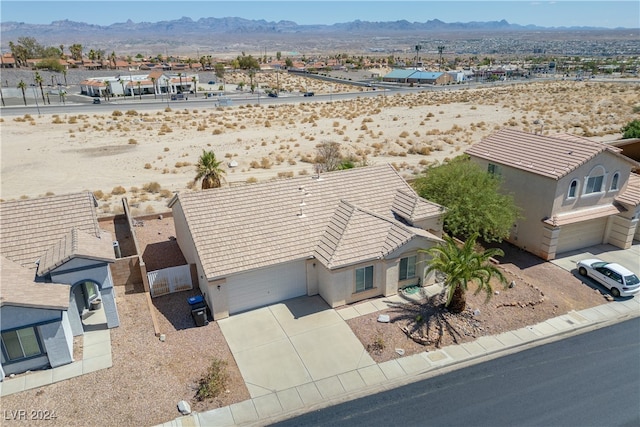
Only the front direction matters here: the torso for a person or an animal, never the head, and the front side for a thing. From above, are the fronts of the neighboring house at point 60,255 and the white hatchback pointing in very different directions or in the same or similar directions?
very different directions

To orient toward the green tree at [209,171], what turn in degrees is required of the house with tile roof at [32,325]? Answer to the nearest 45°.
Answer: approximately 135° to its left

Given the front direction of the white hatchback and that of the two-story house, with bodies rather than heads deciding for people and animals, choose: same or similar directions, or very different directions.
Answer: very different directions

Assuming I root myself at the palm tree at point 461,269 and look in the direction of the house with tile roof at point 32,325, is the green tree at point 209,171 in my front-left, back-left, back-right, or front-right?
front-right

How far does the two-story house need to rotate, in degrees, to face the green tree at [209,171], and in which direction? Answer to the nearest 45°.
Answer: approximately 135° to its right

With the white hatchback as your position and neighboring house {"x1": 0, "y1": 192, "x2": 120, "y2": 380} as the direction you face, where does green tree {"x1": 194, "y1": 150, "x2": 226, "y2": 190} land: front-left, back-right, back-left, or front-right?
front-right

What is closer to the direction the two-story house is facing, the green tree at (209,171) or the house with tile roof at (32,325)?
the house with tile roof

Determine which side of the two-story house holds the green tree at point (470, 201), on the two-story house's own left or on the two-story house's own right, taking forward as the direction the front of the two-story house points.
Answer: on the two-story house's own right

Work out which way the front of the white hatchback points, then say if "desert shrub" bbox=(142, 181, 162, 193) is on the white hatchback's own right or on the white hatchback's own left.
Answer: on the white hatchback's own left

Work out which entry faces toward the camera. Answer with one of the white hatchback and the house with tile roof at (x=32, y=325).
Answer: the house with tile roof

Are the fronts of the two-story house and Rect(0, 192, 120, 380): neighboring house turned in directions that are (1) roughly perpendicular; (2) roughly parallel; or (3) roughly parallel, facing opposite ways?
roughly parallel

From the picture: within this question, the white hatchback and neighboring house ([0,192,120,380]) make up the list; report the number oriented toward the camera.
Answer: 1

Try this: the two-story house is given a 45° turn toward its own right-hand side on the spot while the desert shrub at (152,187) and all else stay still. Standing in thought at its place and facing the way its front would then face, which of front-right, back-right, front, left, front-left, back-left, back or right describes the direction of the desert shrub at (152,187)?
right

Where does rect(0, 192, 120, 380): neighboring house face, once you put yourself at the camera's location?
facing the viewer

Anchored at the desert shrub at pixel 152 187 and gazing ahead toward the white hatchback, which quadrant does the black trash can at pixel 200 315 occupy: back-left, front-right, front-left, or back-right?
front-right

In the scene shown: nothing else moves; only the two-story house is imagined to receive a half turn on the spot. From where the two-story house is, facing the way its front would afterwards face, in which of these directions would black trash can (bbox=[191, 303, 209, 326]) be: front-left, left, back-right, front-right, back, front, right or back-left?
left
